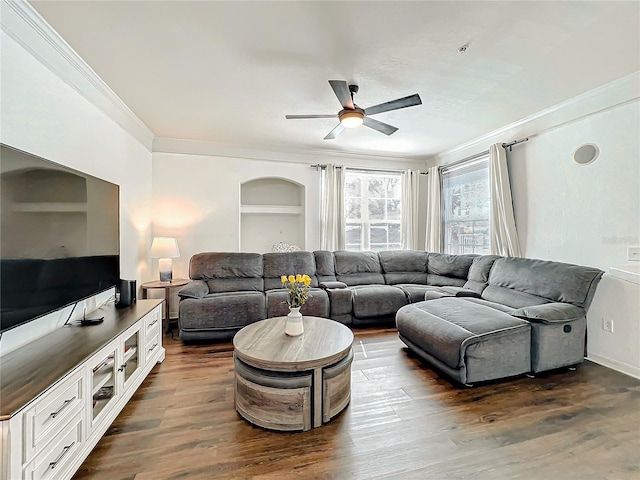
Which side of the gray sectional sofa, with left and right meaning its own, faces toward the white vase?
front

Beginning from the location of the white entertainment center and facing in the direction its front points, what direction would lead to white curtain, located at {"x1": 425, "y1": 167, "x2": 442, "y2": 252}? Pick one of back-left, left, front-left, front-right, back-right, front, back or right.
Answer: front-left

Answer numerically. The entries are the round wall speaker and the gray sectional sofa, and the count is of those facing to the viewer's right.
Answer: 0

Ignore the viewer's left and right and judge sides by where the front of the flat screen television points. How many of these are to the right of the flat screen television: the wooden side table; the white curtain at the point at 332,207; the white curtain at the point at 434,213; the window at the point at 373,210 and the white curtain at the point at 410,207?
0

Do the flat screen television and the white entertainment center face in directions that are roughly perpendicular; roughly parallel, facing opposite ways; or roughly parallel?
roughly parallel

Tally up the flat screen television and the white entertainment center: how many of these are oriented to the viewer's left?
0

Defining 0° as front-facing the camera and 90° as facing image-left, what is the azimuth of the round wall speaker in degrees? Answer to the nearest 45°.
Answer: approximately 45°

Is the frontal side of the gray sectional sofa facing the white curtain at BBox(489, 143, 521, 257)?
no

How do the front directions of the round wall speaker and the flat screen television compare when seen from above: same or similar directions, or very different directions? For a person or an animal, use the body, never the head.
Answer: very different directions

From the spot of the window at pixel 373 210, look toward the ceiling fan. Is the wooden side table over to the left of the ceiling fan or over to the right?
right

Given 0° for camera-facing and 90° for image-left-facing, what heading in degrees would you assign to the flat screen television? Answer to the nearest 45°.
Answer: approximately 315°

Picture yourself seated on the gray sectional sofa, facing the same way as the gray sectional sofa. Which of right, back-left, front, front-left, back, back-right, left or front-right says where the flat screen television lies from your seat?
front

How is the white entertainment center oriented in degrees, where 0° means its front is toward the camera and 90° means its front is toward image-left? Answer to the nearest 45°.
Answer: approximately 315°

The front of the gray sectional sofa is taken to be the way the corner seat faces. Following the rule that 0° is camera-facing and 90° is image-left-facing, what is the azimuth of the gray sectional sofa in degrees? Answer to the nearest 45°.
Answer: approximately 45°

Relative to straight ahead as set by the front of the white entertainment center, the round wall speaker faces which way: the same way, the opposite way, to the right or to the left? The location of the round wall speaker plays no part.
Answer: the opposite way

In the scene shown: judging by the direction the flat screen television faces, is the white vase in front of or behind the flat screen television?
in front

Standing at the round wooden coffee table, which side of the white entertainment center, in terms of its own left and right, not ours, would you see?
front

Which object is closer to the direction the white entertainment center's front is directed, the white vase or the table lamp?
the white vase

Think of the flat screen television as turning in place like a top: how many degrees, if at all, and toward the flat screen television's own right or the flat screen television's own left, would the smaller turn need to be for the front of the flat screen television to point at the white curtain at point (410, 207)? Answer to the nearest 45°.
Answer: approximately 45° to the flat screen television's own left

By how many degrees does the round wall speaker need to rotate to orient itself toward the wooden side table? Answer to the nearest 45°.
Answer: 0° — it already faces it
